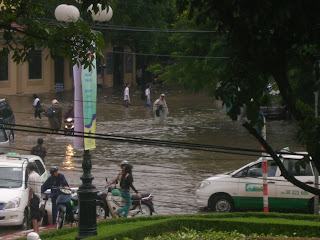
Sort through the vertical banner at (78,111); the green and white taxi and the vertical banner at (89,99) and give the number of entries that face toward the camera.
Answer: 2

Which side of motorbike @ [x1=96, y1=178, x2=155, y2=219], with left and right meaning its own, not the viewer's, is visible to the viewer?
left

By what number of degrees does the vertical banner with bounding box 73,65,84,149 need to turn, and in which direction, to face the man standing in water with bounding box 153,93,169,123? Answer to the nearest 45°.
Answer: approximately 180°

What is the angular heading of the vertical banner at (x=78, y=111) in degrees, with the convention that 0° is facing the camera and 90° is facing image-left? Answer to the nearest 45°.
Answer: approximately 0°

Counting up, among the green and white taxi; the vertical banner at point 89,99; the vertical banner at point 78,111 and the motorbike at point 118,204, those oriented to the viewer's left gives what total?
2

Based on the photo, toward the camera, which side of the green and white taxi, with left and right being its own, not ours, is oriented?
left

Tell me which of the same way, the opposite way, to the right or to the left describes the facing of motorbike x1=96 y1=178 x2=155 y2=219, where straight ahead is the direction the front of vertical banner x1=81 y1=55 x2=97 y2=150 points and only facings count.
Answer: to the right
